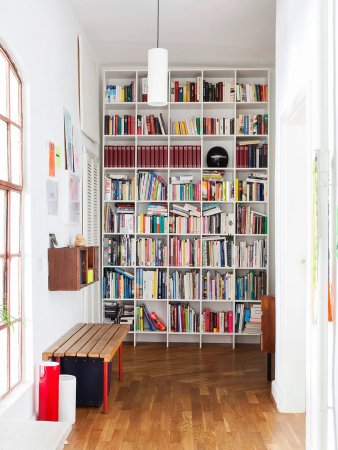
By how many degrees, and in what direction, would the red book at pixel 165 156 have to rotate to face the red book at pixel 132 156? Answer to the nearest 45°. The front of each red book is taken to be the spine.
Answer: approximately 90° to its right

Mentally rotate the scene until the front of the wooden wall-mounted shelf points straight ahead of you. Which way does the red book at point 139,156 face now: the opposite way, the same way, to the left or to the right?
to the right

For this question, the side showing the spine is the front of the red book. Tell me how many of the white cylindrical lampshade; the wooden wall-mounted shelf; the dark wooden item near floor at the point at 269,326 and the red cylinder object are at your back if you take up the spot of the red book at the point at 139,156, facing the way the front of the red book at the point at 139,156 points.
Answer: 0

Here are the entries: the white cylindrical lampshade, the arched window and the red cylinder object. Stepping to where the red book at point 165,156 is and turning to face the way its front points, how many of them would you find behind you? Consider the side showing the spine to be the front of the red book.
0

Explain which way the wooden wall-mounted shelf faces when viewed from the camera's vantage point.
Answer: facing to the right of the viewer

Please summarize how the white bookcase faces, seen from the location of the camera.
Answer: facing the viewer

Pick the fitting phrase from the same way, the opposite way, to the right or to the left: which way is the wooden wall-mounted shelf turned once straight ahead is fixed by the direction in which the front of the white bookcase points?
to the left

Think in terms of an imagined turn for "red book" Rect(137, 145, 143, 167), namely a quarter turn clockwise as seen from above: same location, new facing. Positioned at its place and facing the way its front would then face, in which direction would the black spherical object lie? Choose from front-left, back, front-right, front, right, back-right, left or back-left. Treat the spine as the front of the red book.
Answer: back

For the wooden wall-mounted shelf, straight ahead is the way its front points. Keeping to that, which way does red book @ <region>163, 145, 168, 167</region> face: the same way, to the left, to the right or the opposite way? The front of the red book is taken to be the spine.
to the right

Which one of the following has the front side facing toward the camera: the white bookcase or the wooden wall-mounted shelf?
the white bookcase

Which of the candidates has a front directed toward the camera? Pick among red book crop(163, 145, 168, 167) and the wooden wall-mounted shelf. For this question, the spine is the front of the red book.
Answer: the red book

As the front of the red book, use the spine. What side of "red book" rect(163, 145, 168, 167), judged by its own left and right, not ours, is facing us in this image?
front
